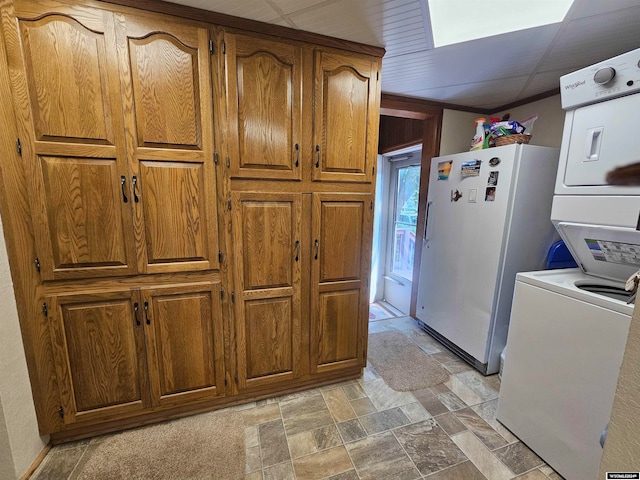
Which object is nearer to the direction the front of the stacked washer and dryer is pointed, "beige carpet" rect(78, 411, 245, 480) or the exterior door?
the beige carpet

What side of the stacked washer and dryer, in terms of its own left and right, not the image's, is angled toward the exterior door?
right

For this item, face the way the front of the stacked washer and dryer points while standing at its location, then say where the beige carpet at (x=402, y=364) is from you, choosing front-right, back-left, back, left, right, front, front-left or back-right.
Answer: front-right

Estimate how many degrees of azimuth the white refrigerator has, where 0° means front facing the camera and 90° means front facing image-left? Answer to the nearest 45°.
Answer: approximately 45°

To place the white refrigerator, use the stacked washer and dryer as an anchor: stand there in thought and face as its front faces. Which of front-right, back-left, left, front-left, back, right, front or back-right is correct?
right

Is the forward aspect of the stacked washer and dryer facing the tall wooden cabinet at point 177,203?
yes

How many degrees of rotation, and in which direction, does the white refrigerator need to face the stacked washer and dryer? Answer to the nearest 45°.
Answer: approximately 90° to its left

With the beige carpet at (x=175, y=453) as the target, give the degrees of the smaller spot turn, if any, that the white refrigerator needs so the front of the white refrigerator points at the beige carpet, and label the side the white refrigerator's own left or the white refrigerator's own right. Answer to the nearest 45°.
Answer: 0° — it already faces it

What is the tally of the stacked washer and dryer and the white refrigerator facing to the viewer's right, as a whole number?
0

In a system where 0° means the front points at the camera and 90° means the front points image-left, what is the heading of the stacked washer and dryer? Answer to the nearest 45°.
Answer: approximately 45°

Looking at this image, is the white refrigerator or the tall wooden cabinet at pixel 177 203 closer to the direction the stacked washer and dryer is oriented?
the tall wooden cabinet

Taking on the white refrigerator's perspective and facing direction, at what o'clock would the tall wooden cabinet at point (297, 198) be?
The tall wooden cabinet is roughly at 12 o'clock from the white refrigerator.
